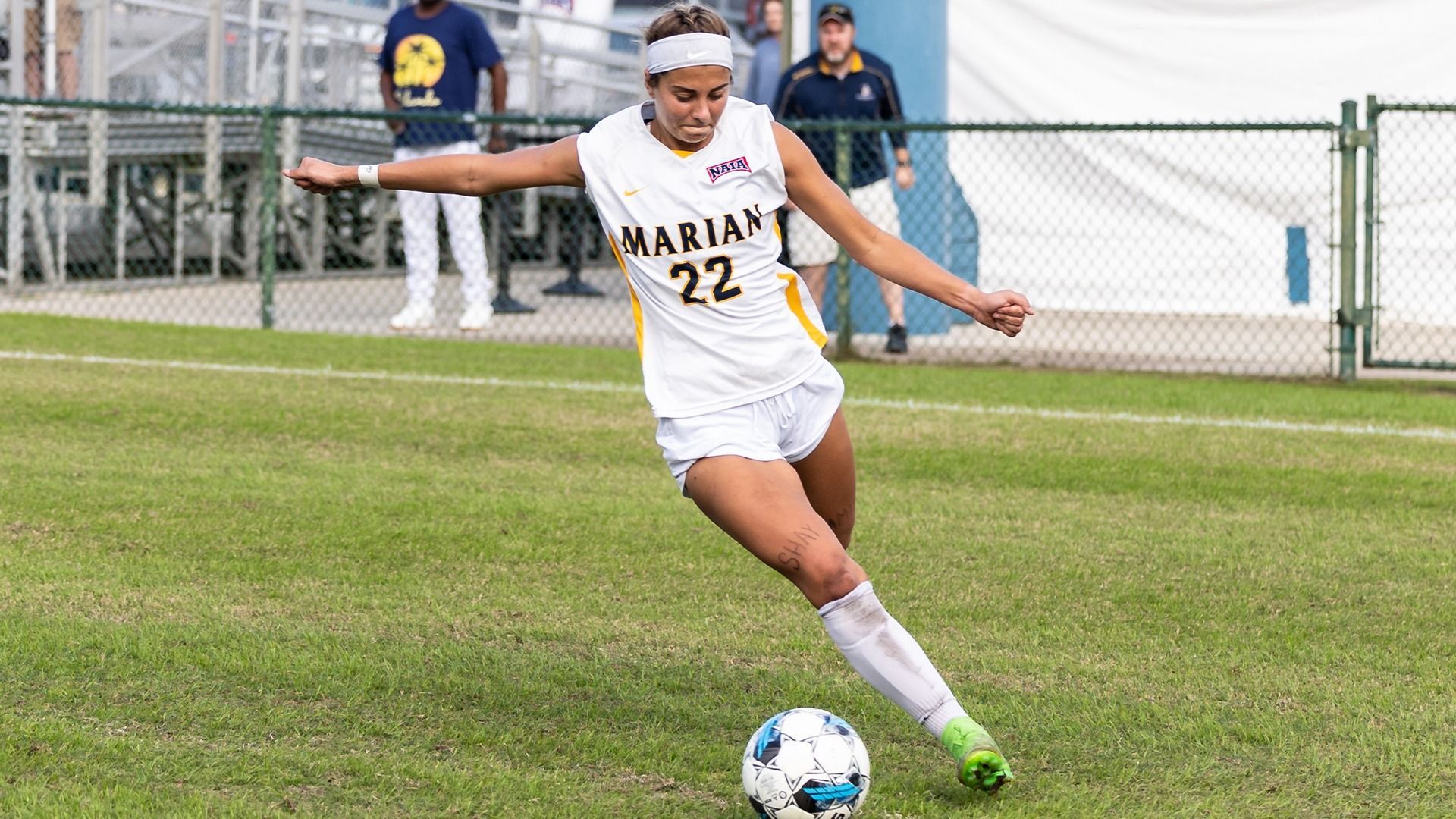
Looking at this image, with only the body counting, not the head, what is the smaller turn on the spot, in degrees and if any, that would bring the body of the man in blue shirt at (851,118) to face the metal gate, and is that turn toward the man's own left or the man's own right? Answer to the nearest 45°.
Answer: approximately 135° to the man's own left

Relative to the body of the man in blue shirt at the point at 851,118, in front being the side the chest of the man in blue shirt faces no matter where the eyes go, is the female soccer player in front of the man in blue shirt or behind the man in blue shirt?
in front

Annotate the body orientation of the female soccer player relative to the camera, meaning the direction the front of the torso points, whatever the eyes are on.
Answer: toward the camera

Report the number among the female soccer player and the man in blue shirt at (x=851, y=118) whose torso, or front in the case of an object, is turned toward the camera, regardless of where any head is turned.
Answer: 2

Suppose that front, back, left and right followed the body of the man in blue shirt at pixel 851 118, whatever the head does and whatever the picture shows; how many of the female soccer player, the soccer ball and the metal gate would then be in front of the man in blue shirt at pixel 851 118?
2

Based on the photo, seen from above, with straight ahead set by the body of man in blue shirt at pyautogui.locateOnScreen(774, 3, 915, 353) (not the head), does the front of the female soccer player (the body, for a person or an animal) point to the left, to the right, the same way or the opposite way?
the same way

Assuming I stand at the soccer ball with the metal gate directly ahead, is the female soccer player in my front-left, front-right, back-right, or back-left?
front-left

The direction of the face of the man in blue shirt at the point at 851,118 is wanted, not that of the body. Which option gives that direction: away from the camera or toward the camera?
toward the camera

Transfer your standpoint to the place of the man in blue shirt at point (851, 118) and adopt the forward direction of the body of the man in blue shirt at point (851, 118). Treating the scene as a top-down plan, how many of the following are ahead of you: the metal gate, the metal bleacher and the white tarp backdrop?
0

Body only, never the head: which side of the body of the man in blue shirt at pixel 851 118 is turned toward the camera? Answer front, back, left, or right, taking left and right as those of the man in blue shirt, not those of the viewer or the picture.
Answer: front

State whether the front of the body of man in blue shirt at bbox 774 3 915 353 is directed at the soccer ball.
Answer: yes

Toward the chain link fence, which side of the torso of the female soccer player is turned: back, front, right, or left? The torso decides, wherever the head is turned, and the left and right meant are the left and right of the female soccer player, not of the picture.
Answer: back
